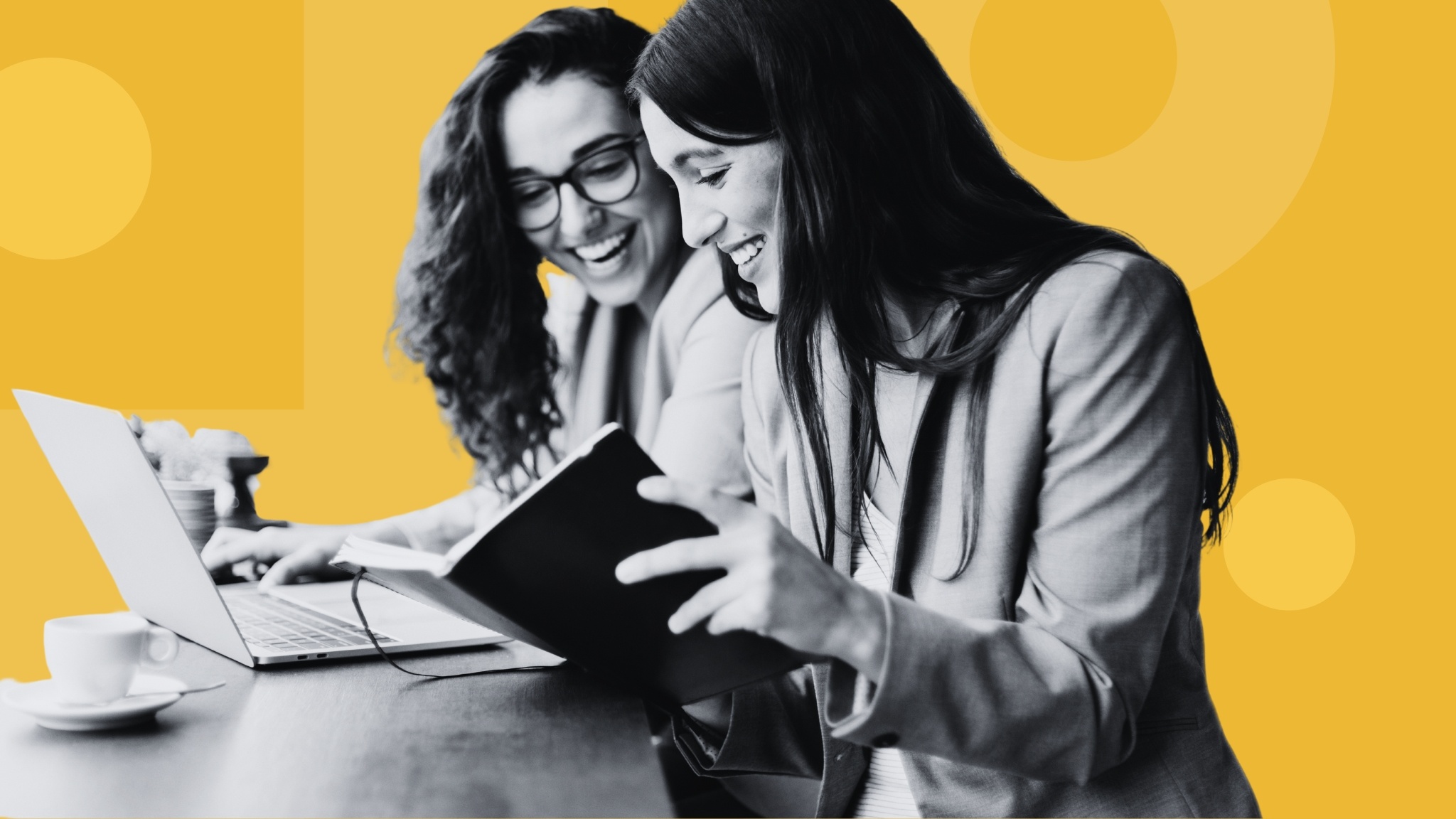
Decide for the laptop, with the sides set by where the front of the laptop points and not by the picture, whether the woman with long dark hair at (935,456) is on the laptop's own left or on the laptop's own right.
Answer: on the laptop's own right

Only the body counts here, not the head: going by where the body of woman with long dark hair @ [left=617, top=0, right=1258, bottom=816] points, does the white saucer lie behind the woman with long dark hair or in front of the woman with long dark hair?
in front

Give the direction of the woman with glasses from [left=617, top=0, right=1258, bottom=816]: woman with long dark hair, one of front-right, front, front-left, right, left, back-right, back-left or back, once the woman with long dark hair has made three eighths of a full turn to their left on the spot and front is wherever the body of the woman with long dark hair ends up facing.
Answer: back-left

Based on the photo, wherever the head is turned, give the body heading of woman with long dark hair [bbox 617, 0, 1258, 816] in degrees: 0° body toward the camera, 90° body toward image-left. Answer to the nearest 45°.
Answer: approximately 45°

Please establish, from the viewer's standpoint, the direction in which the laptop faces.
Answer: facing away from the viewer and to the right of the viewer
